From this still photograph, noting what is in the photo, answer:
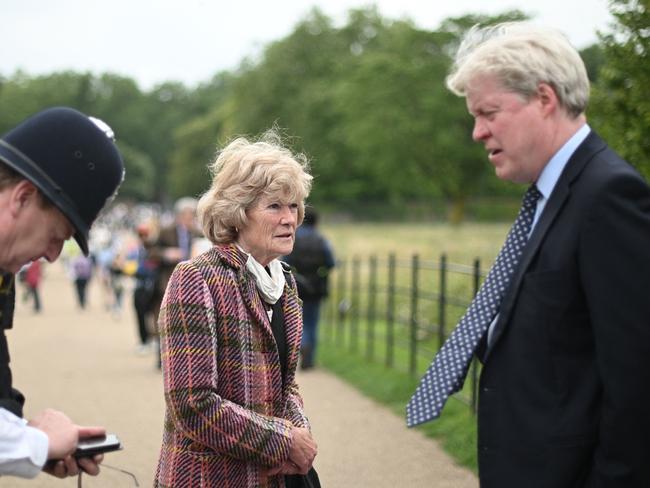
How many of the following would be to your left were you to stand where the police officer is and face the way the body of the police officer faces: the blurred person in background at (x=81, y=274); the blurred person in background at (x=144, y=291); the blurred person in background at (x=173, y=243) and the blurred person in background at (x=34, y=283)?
4

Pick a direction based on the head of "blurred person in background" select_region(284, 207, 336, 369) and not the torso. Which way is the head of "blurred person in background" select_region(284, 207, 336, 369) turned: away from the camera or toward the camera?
away from the camera

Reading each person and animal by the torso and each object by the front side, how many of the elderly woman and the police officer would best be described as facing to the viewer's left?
0

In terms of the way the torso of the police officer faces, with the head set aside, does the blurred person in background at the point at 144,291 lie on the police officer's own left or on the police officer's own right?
on the police officer's own left

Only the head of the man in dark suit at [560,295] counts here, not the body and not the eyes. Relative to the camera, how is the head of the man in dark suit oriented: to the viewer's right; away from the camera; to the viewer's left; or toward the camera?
to the viewer's left

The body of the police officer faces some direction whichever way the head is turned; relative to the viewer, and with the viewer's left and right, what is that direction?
facing to the right of the viewer

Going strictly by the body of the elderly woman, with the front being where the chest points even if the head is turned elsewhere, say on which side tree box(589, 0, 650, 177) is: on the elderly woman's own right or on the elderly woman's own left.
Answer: on the elderly woman's own left

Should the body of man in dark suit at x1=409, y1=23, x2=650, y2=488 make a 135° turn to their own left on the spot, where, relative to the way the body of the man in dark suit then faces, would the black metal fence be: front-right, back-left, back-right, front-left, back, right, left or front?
back-left

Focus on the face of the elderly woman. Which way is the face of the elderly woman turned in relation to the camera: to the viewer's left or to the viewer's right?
to the viewer's right

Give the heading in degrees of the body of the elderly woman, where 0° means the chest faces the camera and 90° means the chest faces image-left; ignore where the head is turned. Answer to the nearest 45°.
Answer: approximately 315°

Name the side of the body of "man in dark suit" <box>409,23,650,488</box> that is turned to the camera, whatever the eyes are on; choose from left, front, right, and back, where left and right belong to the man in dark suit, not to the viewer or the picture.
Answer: left

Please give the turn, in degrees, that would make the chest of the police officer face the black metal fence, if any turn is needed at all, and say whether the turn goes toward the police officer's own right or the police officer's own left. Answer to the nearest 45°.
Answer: approximately 45° to the police officer's own left

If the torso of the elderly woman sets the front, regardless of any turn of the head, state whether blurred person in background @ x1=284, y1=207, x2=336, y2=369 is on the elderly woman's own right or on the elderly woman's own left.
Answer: on the elderly woman's own left

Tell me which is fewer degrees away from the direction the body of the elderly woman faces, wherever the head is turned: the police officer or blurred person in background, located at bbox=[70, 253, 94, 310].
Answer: the police officer
